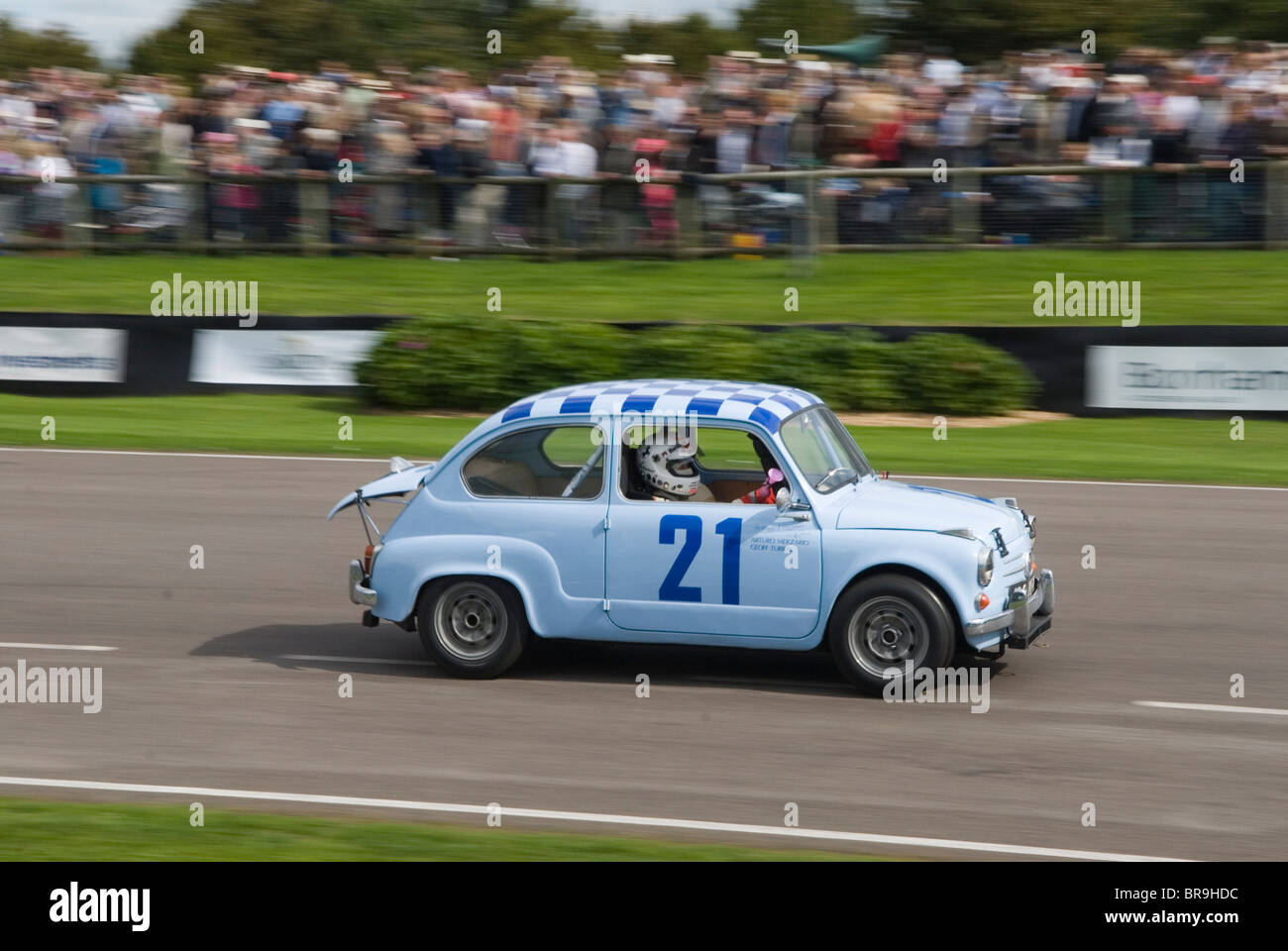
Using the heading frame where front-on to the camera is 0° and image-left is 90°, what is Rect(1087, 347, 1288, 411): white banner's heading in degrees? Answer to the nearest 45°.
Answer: approximately 0°

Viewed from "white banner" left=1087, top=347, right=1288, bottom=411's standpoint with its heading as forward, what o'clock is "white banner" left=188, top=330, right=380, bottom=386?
"white banner" left=188, top=330, right=380, bottom=386 is roughly at 3 o'clock from "white banner" left=1087, top=347, right=1288, bottom=411.

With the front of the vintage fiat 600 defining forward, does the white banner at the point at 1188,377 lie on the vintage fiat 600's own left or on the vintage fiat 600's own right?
on the vintage fiat 600's own left

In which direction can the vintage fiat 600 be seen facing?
to the viewer's right

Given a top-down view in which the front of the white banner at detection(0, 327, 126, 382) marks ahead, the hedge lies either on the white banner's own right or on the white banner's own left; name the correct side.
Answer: on the white banner's own left

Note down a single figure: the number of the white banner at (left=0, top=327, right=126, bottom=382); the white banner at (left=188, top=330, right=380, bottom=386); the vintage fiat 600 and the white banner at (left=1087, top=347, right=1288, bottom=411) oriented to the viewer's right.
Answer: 1

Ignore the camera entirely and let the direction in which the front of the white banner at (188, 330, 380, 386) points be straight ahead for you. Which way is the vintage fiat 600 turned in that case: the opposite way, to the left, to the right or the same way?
to the left

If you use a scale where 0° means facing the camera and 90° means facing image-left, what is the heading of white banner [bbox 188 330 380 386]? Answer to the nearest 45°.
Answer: approximately 0°

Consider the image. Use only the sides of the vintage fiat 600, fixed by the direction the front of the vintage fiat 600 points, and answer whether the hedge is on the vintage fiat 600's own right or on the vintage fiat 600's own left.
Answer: on the vintage fiat 600's own left

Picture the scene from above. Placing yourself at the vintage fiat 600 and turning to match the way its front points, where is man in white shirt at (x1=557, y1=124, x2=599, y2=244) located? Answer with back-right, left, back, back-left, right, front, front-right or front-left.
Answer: left
